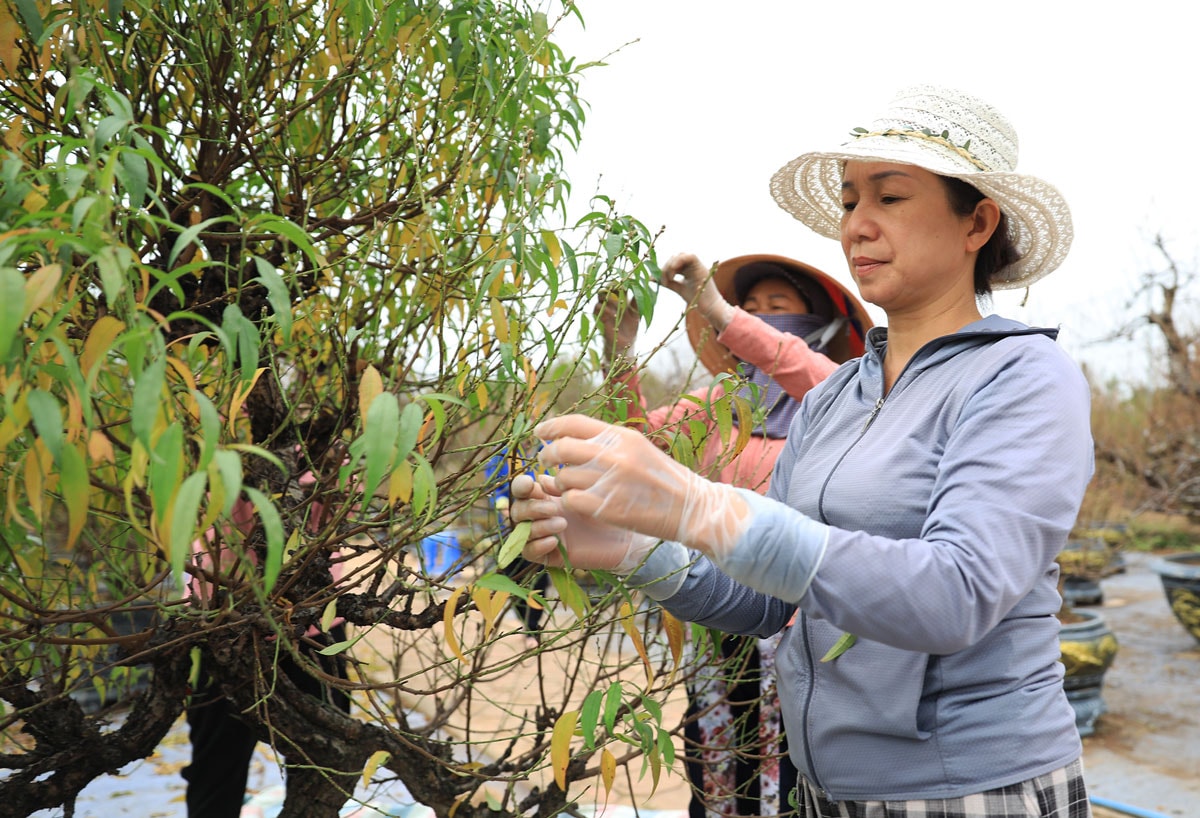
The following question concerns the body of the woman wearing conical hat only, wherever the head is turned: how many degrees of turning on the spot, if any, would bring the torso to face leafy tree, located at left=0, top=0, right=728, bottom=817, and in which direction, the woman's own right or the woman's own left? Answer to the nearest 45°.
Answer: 0° — they already face it

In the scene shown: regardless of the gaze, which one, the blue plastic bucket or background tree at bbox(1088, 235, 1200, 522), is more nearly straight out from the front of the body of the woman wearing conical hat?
the blue plastic bucket

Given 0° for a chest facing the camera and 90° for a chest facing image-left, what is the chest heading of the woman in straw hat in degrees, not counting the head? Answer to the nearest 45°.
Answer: approximately 45°

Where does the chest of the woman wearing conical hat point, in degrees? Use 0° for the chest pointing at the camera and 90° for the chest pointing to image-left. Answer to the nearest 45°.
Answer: approximately 45°

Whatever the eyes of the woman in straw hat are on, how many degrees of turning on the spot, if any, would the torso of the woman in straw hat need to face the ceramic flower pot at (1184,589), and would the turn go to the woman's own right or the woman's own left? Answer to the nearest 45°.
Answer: approximately 135° to the woman's own right

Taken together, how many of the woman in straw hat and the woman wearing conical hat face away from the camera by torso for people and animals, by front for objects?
0
